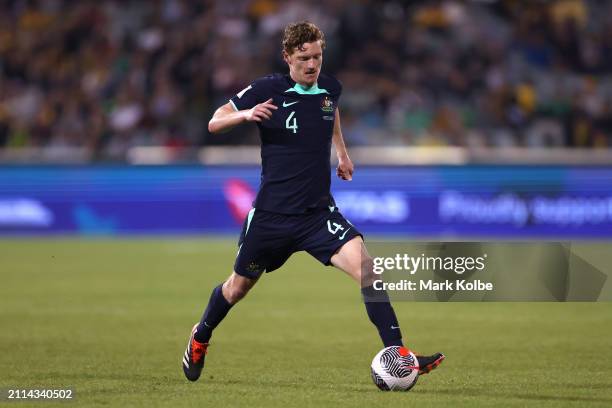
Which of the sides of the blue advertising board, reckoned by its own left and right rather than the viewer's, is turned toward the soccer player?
front

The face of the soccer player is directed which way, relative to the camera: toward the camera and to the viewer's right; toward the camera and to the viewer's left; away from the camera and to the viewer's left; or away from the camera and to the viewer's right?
toward the camera and to the viewer's right

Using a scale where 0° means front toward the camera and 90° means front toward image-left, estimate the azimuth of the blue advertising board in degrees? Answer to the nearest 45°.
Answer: approximately 0°

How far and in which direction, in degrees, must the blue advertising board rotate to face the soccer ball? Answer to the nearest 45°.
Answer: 0° — it already faces it
